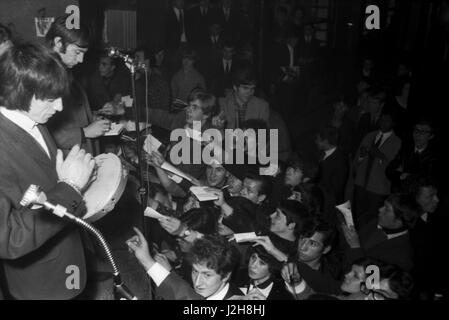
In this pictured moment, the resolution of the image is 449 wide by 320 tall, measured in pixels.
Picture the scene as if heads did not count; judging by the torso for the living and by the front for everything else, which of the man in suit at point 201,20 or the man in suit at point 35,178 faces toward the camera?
the man in suit at point 201,20

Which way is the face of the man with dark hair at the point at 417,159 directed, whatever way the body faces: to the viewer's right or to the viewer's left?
to the viewer's left

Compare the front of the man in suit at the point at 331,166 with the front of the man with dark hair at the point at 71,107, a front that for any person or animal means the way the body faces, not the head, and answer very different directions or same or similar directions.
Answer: very different directions

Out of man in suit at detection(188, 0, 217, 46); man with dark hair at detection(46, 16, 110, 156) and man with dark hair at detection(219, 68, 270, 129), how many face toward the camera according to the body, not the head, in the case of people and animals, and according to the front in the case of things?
2

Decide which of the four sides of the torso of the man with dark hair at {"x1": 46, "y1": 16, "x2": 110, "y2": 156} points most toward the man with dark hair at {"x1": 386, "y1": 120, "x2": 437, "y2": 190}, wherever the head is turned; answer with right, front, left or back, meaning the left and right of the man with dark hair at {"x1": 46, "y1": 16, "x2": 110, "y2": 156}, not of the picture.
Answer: front

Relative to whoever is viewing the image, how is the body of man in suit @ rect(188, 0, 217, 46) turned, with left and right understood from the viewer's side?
facing the viewer

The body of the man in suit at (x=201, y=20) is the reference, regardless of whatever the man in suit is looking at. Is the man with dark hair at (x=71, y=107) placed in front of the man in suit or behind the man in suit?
in front

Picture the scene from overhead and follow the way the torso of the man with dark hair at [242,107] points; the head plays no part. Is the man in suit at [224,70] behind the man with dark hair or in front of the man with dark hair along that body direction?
behind

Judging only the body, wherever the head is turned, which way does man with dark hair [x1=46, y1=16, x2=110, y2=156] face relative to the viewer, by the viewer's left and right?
facing to the right of the viewer

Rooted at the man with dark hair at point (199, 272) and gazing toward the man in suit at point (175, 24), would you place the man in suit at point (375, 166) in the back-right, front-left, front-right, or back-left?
front-right

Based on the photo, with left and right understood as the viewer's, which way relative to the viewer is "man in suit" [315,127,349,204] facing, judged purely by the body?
facing the viewer and to the left of the viewer

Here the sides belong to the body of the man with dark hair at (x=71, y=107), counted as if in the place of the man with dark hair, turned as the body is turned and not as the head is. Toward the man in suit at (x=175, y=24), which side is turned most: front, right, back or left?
left

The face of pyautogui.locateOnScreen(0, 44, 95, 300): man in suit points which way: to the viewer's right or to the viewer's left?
to the viewer's right

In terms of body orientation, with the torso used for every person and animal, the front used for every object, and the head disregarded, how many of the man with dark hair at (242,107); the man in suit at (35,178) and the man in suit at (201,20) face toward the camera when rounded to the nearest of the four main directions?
2

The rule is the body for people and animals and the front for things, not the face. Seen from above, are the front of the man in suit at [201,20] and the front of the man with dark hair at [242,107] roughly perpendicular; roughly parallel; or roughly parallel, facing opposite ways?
roughly parallel

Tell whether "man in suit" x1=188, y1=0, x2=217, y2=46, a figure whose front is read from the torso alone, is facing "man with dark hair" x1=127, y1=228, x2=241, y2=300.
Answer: yes

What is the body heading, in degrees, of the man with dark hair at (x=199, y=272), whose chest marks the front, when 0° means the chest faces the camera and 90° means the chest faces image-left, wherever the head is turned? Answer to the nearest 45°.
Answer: approximately 45°

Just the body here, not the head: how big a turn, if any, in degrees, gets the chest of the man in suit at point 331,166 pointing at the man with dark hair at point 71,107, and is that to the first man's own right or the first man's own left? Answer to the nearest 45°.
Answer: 0° — they already face them
